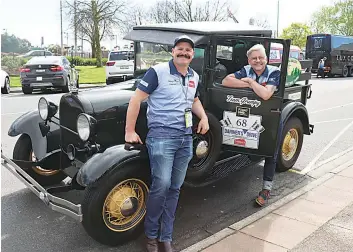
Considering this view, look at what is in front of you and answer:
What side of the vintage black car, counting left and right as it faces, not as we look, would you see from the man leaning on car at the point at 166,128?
left

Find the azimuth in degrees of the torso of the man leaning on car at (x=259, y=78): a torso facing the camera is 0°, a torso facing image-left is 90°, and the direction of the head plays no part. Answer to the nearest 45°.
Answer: approximately 0°

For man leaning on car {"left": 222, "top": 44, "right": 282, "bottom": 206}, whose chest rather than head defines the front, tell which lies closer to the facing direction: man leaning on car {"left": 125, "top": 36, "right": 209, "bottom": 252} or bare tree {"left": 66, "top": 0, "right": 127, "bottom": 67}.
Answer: the man leaning on car

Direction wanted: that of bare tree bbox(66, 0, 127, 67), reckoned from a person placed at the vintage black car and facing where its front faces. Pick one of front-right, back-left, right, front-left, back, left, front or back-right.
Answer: back-right

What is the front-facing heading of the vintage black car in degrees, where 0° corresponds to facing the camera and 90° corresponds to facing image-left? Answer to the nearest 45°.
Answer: approximately 45°

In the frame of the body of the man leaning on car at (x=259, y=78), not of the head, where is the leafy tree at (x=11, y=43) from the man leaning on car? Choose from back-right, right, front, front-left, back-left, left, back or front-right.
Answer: back-right

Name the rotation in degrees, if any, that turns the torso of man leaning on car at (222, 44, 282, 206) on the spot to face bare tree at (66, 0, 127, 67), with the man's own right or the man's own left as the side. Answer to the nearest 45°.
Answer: approximately 135° to the man's own right
